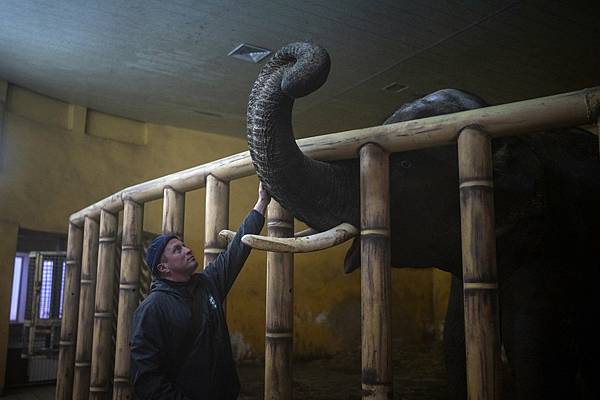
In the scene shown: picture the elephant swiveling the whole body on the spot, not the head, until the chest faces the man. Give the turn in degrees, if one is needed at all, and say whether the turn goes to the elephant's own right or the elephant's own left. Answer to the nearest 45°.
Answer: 0° — it already faces them

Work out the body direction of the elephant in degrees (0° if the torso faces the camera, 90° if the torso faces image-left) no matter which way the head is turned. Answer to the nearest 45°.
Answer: approximately 90°
